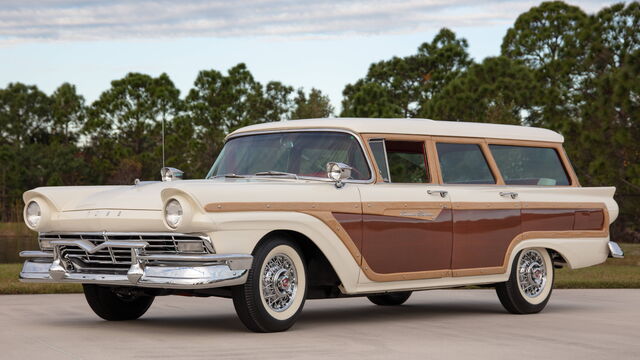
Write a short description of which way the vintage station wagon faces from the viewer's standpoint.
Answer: facing the viewer and to the left of the viewer
